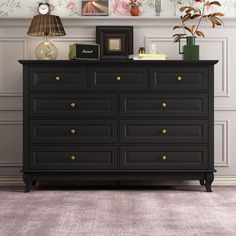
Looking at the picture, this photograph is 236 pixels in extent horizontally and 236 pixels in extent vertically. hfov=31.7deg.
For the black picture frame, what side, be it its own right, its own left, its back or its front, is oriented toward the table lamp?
right

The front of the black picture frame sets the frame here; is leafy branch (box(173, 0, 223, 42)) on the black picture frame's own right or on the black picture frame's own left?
on the black picture frame's own left

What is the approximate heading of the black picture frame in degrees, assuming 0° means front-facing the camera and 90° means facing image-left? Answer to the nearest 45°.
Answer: approximately 0°
